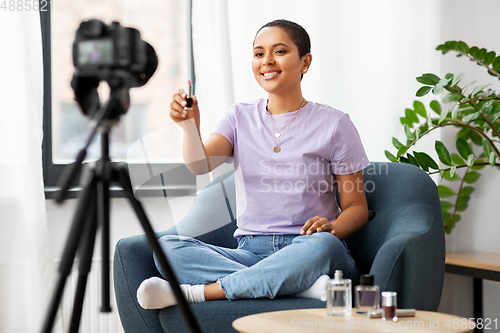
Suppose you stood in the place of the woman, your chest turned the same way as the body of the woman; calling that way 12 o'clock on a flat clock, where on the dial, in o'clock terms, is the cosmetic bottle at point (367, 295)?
The cosmetic bottle is roughly at 10 o'clock from the woman.

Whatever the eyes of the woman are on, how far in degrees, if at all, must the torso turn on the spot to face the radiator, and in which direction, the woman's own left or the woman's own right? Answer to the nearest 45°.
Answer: approximately 90° to the woman's own right

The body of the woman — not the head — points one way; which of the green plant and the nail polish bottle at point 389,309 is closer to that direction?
the nail polish bottle

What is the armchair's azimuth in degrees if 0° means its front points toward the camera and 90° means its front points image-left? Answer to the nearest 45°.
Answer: approximately 45°

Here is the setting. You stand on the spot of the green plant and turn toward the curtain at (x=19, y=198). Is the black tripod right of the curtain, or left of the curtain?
left

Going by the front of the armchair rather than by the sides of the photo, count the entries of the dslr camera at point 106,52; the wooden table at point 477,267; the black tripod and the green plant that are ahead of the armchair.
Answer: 2

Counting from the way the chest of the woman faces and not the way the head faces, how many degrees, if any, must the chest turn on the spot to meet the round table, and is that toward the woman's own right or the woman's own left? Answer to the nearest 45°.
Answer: approximately 45° to the woman's own left
